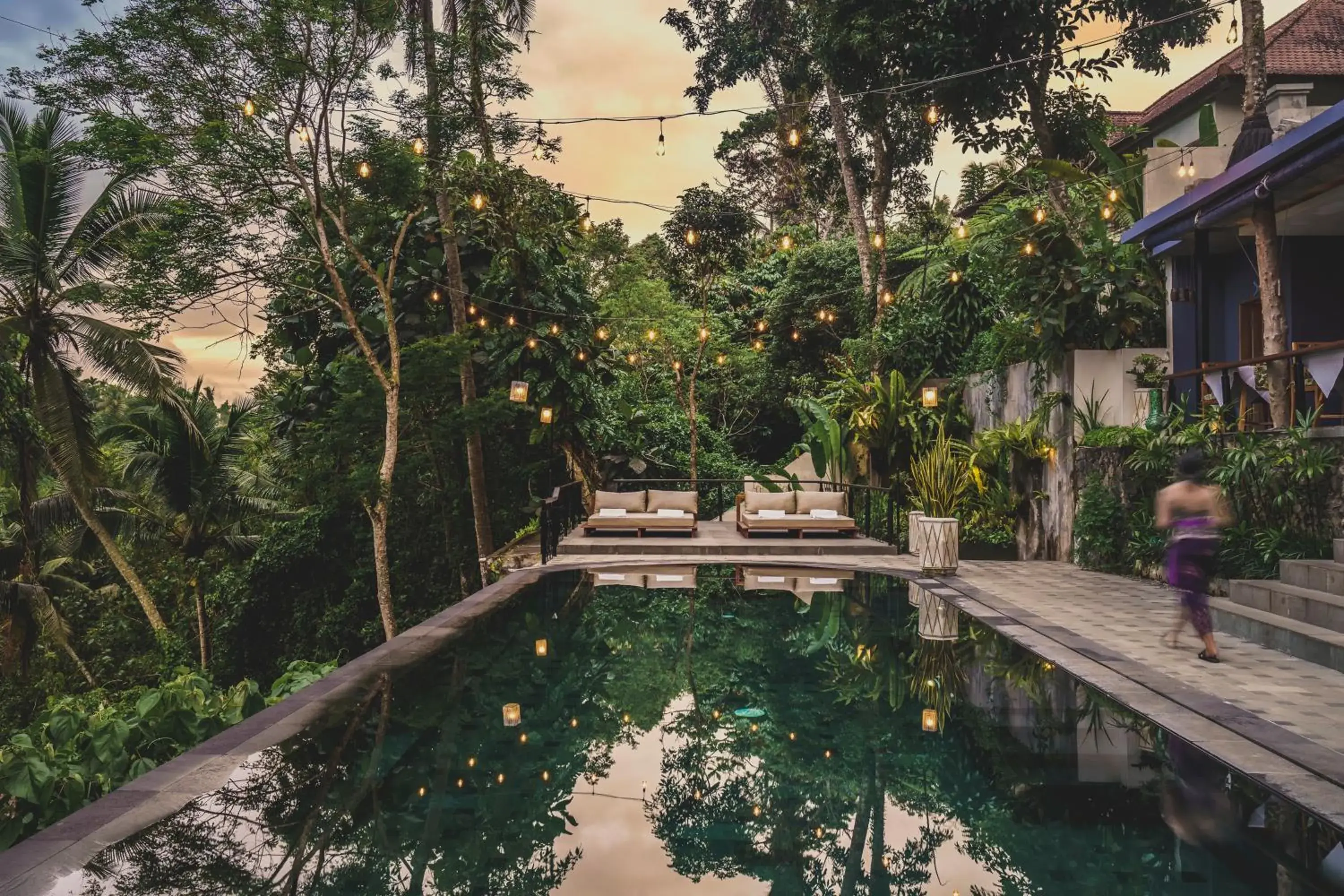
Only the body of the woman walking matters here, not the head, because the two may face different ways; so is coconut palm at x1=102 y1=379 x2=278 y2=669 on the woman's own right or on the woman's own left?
on the woman's own left

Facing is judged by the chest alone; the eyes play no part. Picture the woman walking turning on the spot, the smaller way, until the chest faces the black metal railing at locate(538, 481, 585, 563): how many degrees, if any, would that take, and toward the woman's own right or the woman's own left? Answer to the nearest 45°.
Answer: approximately 45° to the woman's own left

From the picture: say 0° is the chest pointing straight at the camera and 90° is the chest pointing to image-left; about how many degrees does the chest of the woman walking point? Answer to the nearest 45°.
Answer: approximately 180°

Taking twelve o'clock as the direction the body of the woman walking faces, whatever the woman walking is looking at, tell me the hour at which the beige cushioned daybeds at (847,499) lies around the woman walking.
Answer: The beige cushioned daybeds is roughly at 11 o'clock from the woman walking.

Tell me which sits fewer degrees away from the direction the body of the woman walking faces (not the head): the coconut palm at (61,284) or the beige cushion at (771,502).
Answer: the beige cushion

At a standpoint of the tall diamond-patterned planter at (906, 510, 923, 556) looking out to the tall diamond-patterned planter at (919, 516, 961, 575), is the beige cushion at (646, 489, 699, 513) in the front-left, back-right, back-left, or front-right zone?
back-right

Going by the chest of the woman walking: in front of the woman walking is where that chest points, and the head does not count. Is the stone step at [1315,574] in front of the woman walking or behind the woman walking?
in front

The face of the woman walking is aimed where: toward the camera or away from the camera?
away from the camera
